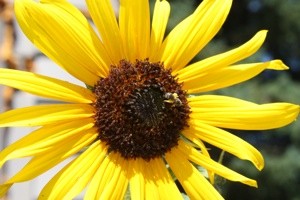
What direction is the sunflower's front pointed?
toward the camera
